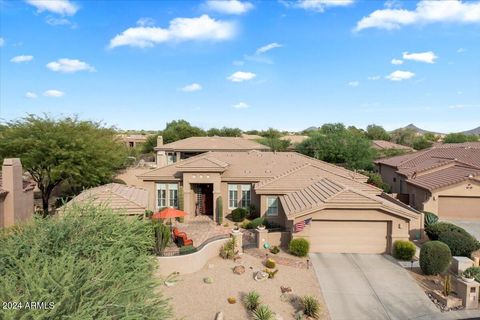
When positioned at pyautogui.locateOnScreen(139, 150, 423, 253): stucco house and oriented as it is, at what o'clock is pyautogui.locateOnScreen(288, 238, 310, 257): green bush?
The green bush is roughly at 12 o'clock from the stucco house.

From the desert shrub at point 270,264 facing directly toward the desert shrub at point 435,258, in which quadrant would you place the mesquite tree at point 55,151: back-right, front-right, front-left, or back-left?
back-left

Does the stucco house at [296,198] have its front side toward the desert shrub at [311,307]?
yes

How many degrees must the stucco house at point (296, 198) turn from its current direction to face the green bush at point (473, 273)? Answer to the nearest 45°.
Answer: approximately 45° to its left

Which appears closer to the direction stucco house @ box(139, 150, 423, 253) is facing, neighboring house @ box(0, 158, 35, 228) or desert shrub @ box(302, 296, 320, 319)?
the desert shrub

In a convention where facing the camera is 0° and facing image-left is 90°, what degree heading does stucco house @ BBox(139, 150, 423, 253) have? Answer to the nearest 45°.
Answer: approximately 0°

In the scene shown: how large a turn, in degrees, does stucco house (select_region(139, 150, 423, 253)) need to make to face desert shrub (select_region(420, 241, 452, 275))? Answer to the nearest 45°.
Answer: approximately 45° to its left

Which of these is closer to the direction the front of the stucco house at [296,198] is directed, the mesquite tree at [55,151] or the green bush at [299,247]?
the green bush

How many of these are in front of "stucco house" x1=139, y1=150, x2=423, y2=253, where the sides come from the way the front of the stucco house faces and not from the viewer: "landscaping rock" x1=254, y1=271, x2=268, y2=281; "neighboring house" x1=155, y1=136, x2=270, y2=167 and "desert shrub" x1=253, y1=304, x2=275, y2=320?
2
